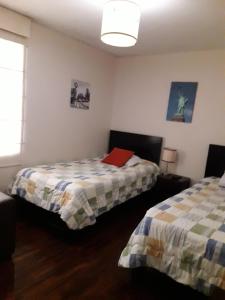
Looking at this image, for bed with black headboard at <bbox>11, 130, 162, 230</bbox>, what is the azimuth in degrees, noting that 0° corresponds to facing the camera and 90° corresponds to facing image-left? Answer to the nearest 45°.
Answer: approximately 45°

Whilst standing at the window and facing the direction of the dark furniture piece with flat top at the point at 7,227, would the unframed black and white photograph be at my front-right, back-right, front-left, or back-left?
back-left
